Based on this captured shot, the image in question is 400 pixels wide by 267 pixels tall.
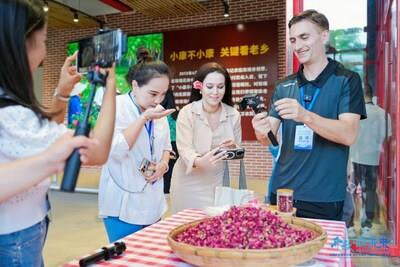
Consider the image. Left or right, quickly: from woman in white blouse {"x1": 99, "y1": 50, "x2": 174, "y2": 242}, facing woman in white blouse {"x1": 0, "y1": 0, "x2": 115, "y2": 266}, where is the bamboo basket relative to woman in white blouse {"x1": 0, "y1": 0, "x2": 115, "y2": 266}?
left

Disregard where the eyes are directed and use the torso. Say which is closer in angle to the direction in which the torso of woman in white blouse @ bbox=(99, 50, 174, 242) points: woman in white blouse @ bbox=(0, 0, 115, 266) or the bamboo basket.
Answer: the bamboo basket

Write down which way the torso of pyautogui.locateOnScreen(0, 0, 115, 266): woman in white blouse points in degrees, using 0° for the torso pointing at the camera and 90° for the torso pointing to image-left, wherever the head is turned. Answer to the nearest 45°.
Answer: approximately 225°

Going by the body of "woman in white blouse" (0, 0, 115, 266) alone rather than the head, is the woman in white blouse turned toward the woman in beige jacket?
yes

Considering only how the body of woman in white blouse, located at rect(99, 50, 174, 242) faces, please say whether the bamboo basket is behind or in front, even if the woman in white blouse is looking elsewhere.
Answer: in front

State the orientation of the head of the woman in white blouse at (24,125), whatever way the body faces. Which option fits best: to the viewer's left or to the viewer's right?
to the viewer's right

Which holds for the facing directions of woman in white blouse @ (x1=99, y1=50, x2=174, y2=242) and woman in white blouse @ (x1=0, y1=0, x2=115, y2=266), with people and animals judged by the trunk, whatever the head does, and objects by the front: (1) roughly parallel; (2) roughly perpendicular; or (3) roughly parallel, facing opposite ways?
roughly perpendicular

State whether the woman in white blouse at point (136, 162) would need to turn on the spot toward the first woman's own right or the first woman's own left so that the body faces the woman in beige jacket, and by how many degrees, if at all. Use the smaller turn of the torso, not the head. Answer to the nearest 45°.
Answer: approximately 90° to the first woman's own left

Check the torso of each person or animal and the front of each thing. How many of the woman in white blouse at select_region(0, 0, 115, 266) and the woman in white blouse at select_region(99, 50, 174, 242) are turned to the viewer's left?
0

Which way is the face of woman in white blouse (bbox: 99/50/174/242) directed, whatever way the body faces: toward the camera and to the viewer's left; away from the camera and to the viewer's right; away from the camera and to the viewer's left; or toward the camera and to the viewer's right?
toward the camera and to the viewer's right

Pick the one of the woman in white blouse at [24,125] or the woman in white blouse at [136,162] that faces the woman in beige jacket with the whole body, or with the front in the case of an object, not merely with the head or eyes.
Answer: the woman in white blouse at [24,125]
